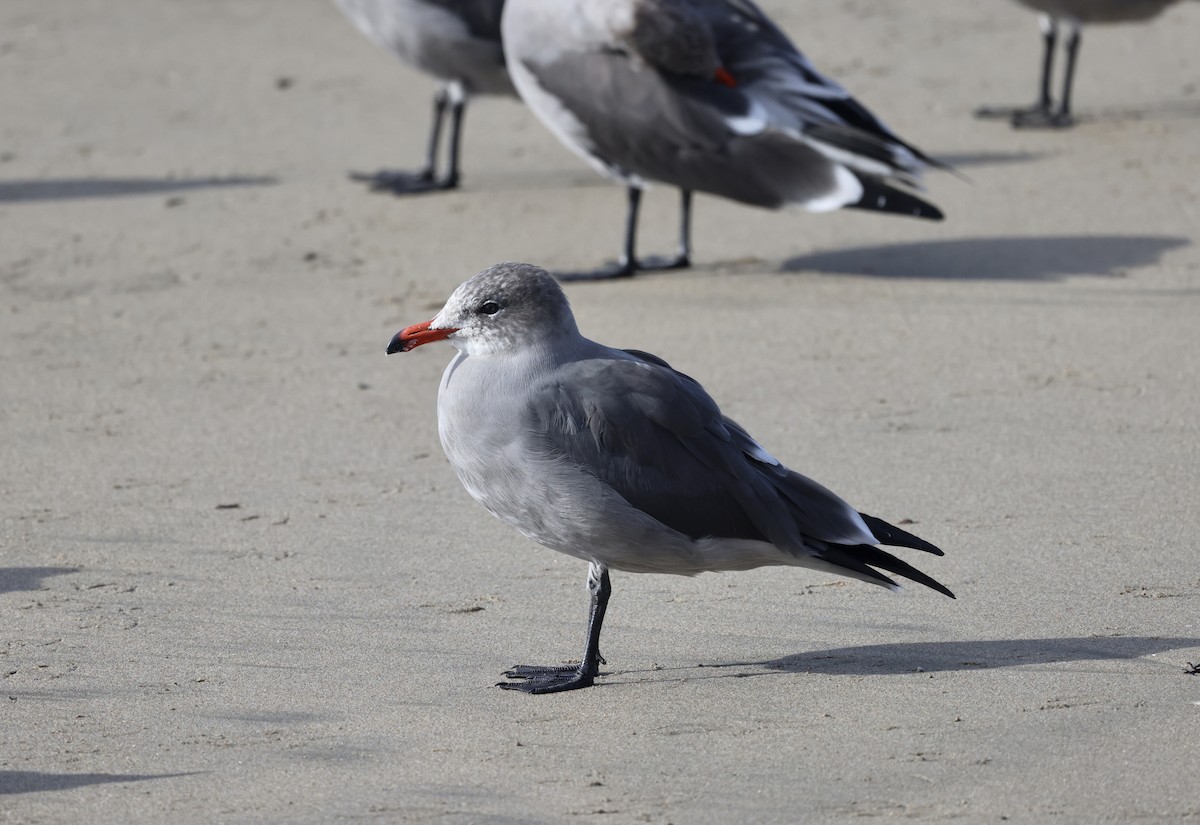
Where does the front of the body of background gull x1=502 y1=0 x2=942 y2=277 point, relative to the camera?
to the viewer's left

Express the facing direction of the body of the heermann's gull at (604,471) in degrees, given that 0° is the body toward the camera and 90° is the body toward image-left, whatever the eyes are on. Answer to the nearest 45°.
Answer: approximately 90°

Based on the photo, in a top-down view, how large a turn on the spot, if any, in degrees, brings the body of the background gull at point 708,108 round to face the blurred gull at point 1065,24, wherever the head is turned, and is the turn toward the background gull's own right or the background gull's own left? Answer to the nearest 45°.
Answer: approximately 135° to the background gull's own right

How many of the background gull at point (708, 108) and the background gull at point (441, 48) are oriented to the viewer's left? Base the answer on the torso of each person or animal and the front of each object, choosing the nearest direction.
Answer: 2

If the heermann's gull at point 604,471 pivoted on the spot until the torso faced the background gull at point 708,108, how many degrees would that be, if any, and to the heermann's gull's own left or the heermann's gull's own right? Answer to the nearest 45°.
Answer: approximately 90° to the heermann's gull's own right

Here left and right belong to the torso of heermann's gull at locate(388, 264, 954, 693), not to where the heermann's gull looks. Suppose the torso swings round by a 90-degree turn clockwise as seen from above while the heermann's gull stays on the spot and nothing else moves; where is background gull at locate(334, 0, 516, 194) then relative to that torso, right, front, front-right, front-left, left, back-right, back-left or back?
front

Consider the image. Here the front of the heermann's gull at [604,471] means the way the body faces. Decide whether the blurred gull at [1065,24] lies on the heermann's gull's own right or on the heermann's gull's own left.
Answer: on the heermann's gull's own right

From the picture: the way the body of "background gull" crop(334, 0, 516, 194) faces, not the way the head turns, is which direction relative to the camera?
to the viewer's left
